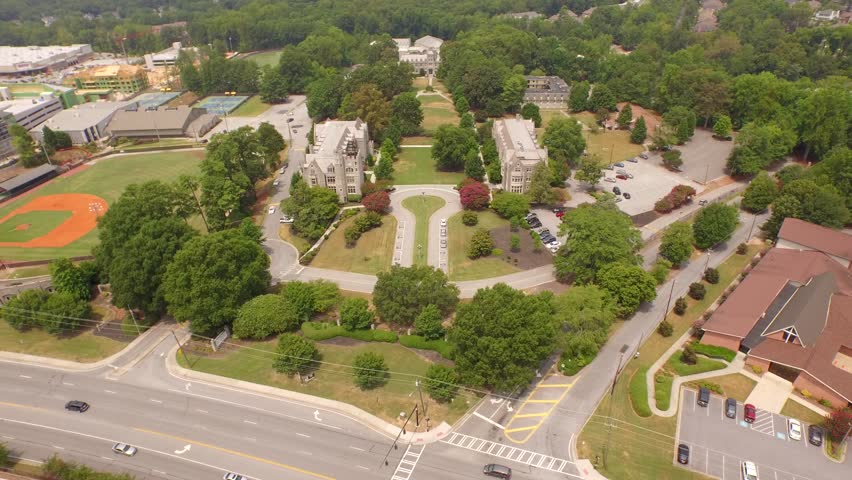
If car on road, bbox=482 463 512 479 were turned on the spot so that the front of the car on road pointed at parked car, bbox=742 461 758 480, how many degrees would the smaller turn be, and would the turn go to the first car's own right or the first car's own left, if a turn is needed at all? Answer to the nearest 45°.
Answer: approximately 180°

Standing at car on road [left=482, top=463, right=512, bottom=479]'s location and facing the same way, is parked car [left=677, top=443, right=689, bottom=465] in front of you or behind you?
behind

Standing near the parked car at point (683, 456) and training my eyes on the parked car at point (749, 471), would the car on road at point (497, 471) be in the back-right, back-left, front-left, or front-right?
back-right

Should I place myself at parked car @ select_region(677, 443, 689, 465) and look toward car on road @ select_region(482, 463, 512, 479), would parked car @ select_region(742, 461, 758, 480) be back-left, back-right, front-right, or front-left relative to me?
back-left

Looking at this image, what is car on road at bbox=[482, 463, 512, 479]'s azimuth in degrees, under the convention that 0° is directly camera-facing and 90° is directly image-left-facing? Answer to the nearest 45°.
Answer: approximately 90°
